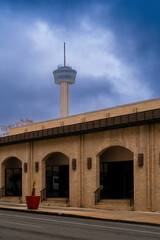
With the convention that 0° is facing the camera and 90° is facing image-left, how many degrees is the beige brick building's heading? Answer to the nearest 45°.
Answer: approximately 45°
